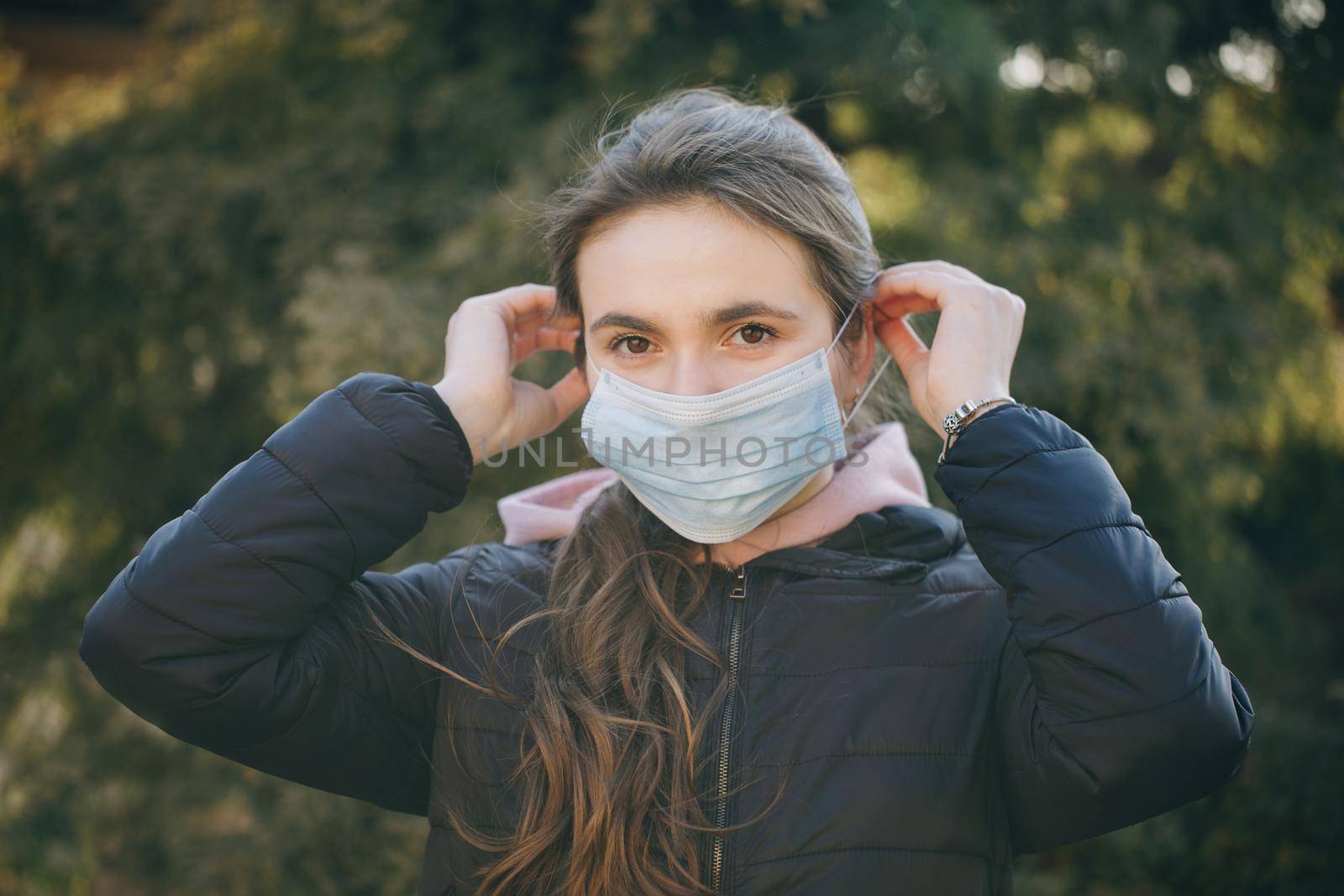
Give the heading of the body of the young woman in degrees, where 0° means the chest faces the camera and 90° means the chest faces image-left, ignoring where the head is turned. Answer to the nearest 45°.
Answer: approximately 0°
